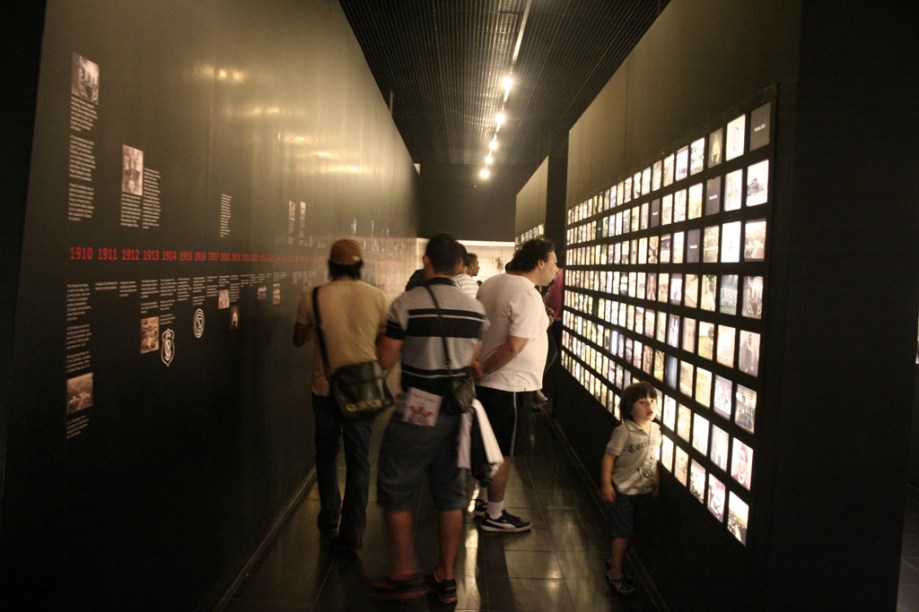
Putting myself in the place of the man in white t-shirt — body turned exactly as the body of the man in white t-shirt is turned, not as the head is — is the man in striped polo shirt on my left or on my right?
on my right

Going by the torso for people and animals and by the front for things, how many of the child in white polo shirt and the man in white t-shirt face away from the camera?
0

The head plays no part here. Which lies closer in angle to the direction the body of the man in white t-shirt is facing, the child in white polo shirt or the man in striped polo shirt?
the child in white polo shirt

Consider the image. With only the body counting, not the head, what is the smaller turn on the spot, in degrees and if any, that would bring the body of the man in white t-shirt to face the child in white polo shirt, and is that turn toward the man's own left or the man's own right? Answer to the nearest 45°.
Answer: approximately 45° to the man's own right

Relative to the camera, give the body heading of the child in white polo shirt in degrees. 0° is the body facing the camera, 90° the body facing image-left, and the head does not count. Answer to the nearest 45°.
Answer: approximately 315°

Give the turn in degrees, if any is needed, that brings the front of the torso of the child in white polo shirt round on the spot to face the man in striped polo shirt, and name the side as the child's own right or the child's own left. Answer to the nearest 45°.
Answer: approximately 90° to the child's own right

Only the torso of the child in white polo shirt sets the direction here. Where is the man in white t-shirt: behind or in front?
behind

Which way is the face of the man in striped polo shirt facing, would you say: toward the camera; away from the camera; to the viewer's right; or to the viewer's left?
away from the camera

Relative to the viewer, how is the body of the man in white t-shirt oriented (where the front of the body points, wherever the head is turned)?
to the viewer's right
